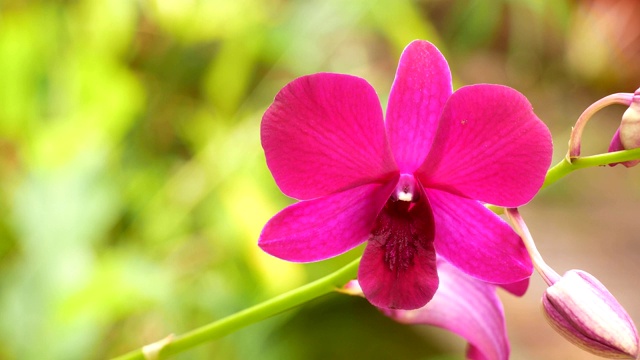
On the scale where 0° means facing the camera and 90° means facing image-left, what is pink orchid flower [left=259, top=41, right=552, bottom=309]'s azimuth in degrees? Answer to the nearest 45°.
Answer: approximately 0°
